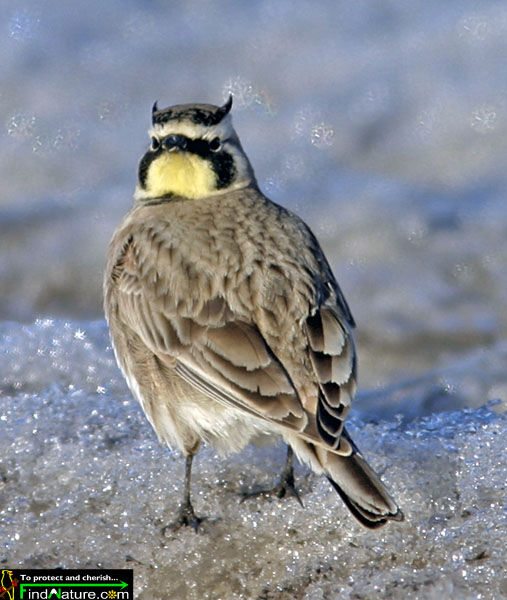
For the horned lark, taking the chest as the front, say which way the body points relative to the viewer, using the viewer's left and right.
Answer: facing away from the viewer and to the left of the viewer
